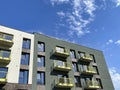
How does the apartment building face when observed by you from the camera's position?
facing the viewer and to the right of the viewer
